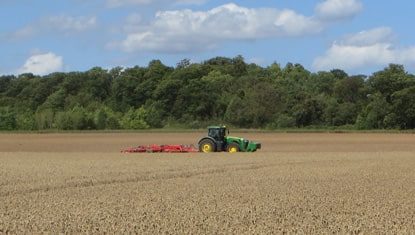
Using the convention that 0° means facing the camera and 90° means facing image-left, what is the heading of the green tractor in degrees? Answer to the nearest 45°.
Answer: approximately 270°
